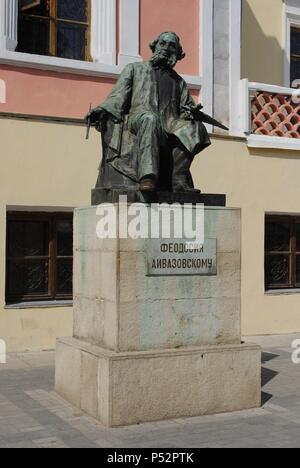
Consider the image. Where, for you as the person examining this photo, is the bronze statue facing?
facing the viewer
